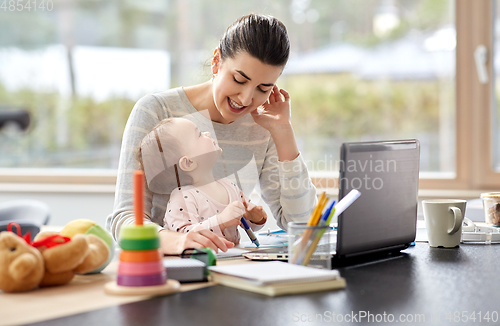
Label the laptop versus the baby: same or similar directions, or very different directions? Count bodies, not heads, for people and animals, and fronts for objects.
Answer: very different directions

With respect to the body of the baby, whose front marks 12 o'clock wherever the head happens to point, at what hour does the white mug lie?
The white mug is roughly at 11 o'clock from the baby.

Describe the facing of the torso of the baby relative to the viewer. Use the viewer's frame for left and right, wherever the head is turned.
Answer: facing the viewer and to the right of the viewer

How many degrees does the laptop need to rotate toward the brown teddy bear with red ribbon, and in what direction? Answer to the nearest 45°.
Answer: approximately 90° to its left

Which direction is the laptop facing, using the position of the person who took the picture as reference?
facing away from the viewer and to the left of the viewer

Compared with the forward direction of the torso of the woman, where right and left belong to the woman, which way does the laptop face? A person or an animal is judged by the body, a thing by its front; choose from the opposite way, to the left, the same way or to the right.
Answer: the opposite way
